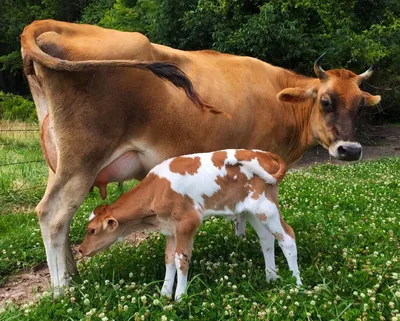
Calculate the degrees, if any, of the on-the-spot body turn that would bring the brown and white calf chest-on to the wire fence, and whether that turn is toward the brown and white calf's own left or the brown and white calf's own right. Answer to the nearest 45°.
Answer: approximately 45° to the brown and white calf's own right

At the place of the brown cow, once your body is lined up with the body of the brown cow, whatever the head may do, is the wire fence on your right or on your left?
on your left

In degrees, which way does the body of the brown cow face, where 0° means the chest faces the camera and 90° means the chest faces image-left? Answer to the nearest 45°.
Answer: approximately 225°

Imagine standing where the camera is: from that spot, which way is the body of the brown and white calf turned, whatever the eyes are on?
to the viewer's left

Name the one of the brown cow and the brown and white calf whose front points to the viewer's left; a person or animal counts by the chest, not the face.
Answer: the brown and white calf
